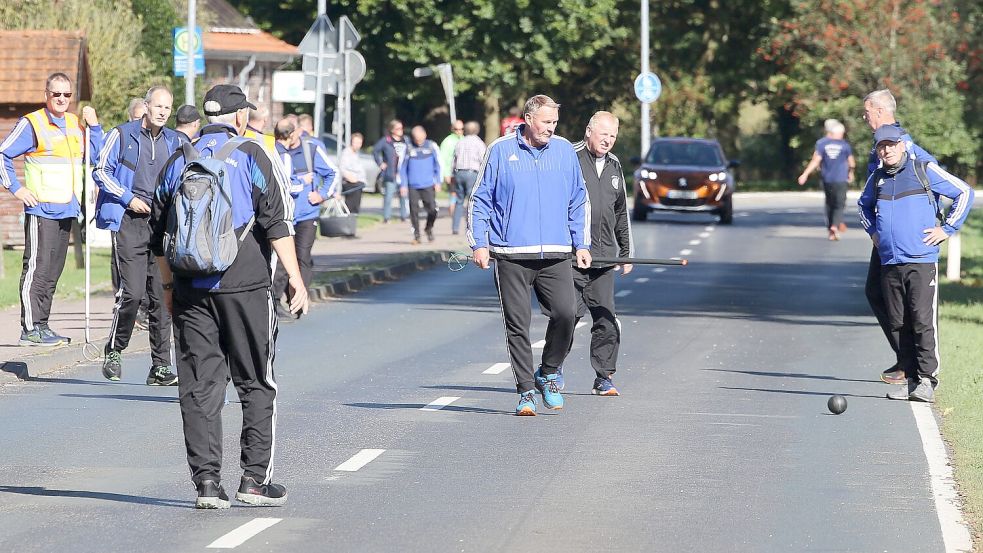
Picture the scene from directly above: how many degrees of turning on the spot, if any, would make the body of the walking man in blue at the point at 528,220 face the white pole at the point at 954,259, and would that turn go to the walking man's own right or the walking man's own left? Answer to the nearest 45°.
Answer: approximately 135° to the walking man's own left

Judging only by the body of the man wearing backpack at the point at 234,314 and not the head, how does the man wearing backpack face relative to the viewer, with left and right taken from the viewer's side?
facing away from the viewer and to the right of the viewer

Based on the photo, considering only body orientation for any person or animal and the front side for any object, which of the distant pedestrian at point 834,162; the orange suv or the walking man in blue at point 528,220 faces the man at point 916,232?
the orange suv

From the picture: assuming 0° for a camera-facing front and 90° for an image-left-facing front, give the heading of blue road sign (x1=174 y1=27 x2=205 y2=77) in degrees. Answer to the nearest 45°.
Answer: approximately 0°
